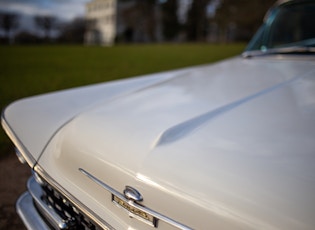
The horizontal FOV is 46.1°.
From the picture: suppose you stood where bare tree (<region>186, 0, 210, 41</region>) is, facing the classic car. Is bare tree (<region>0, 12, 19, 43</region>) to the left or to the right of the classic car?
right

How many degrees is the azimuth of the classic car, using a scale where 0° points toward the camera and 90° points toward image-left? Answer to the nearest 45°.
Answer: approximately 45°

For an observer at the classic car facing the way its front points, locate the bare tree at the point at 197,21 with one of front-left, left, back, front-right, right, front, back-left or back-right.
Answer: back-right

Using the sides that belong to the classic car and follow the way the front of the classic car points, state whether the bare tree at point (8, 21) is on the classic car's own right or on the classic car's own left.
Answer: on the classic car's own right
